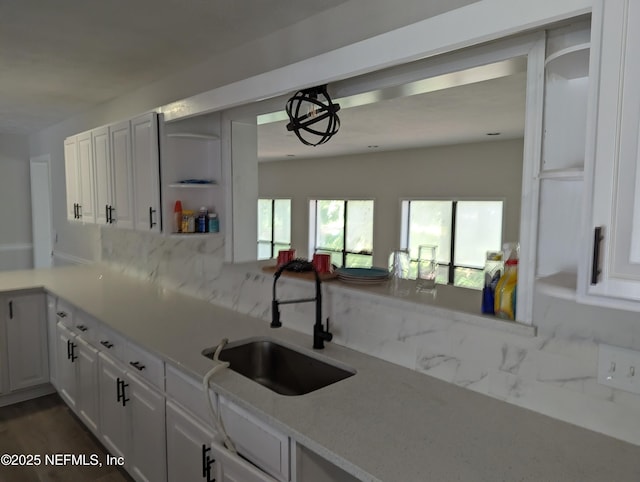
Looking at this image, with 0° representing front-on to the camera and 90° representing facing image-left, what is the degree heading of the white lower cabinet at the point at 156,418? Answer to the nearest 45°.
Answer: approximately 45°

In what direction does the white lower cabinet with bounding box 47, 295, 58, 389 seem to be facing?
to the viewer's left

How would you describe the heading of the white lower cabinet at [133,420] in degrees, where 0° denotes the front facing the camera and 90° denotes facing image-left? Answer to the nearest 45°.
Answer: approximately 45°
